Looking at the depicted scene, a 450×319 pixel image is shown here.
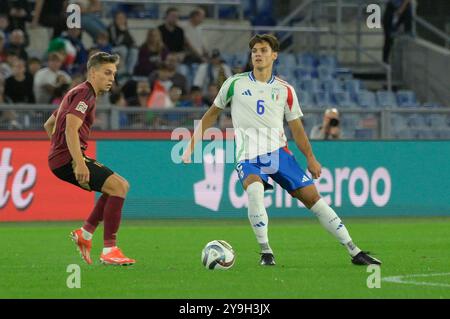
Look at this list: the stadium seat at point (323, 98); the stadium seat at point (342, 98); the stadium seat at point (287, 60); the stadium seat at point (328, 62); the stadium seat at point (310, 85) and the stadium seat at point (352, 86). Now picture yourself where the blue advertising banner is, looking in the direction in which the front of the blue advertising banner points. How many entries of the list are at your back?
6

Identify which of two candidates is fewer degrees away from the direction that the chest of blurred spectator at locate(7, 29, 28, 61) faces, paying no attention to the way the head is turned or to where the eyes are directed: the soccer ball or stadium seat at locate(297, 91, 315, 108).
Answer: the soccer ball

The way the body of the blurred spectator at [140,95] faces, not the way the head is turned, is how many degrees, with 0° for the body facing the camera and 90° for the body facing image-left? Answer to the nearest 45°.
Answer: approximately 0°

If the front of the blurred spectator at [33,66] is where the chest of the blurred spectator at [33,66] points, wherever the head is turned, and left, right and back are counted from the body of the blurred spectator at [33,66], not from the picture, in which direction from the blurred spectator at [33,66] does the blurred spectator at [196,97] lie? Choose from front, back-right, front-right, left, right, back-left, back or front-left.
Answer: left

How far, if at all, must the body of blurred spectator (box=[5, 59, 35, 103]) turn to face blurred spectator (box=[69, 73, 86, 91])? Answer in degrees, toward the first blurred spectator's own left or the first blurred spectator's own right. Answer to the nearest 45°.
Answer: approximately 90° to the first blurred spectator's own left

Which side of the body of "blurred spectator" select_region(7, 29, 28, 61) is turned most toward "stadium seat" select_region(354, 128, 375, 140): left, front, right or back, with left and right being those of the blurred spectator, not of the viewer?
left

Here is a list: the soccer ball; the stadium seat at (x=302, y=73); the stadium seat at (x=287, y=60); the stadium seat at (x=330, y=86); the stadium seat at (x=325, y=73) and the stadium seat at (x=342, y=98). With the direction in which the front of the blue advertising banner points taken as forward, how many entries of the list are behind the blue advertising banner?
5

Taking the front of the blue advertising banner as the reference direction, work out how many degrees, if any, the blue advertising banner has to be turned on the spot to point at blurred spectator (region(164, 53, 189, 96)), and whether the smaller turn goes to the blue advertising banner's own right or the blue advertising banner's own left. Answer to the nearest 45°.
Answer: approximately 135° to the blue advertising banner's own right
